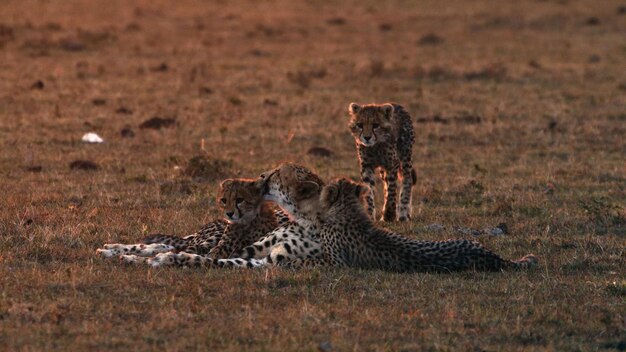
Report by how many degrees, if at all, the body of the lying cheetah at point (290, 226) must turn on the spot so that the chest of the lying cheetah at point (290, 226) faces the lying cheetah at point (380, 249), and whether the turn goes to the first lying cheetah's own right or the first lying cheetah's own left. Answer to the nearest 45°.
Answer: approximately 135° to the first lying cheetah's own left

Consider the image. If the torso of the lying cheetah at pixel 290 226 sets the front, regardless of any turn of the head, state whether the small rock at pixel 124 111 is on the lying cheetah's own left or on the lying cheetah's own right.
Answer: on the lying cheetah's own right

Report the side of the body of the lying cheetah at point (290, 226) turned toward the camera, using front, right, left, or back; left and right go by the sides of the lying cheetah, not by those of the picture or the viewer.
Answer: left

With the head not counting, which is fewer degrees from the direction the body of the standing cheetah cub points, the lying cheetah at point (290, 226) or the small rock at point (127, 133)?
the lying cheetah

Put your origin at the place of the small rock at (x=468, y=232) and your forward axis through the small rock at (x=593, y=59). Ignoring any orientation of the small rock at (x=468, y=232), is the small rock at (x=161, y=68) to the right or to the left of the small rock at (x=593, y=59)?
left

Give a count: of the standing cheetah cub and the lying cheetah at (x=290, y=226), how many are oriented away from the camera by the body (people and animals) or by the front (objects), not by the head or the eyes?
0

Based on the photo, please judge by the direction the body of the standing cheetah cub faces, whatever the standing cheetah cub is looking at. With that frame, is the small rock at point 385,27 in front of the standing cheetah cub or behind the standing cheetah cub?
behind

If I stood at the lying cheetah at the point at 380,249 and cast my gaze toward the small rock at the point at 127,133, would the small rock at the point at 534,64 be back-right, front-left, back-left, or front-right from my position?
front-right

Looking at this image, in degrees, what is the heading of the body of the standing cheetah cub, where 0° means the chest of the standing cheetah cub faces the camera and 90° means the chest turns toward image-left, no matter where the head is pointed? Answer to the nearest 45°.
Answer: approximately 45°

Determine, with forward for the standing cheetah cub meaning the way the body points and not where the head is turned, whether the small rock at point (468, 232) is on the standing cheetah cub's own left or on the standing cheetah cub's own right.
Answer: on the standing cheetah cub's own left

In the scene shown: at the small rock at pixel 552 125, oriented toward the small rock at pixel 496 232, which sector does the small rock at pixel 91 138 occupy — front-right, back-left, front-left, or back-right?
front-right

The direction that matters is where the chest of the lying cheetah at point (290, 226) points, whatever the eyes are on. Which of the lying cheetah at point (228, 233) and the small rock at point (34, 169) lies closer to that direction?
the lying cheetah

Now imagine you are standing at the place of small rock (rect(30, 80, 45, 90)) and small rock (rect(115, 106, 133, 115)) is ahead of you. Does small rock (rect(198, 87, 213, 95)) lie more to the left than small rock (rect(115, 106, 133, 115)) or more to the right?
left

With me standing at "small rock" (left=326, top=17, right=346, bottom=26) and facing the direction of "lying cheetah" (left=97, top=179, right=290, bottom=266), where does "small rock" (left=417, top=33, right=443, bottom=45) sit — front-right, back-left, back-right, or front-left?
front-left

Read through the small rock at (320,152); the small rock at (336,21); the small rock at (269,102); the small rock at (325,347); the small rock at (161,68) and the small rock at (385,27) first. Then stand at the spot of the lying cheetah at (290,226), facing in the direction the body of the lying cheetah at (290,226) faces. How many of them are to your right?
5
